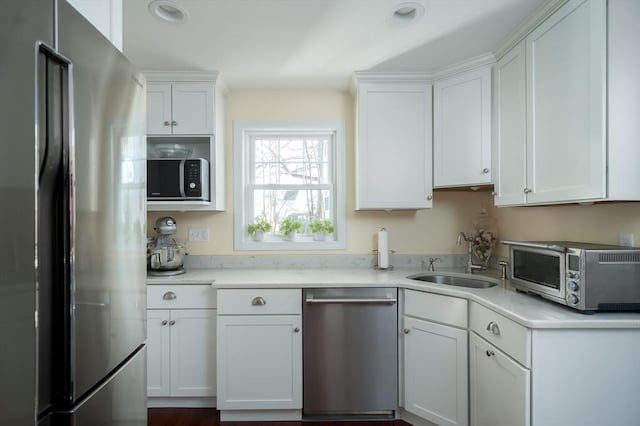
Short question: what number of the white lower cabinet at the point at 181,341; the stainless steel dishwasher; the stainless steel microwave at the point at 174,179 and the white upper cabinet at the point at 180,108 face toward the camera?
4

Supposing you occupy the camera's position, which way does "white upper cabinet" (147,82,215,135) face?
facing the viewer

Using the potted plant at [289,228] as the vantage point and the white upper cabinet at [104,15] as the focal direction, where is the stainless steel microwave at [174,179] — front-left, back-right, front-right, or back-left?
front-right

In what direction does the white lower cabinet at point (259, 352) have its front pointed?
toward the camera

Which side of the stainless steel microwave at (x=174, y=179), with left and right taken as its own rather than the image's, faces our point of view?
front

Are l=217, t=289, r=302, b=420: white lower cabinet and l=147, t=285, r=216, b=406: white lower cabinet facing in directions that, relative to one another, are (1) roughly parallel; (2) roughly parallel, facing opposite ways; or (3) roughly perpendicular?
roughly parallel

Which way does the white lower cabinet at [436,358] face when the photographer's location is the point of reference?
facing the viewer and to the left of the viewer

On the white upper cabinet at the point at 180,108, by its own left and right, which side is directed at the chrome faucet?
left

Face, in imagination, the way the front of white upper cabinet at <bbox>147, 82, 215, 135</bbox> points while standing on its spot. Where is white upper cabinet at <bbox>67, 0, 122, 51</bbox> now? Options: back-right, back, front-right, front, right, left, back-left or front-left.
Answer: front

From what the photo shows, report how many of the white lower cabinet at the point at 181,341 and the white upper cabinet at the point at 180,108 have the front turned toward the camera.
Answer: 2

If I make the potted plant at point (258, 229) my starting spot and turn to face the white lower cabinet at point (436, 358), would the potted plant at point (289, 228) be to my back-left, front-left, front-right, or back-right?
front-left

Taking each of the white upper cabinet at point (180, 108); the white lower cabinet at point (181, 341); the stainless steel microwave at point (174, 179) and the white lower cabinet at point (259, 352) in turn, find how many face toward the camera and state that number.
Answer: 4

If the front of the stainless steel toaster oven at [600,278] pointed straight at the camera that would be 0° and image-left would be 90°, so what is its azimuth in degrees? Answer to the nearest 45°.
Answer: approximately 45°
